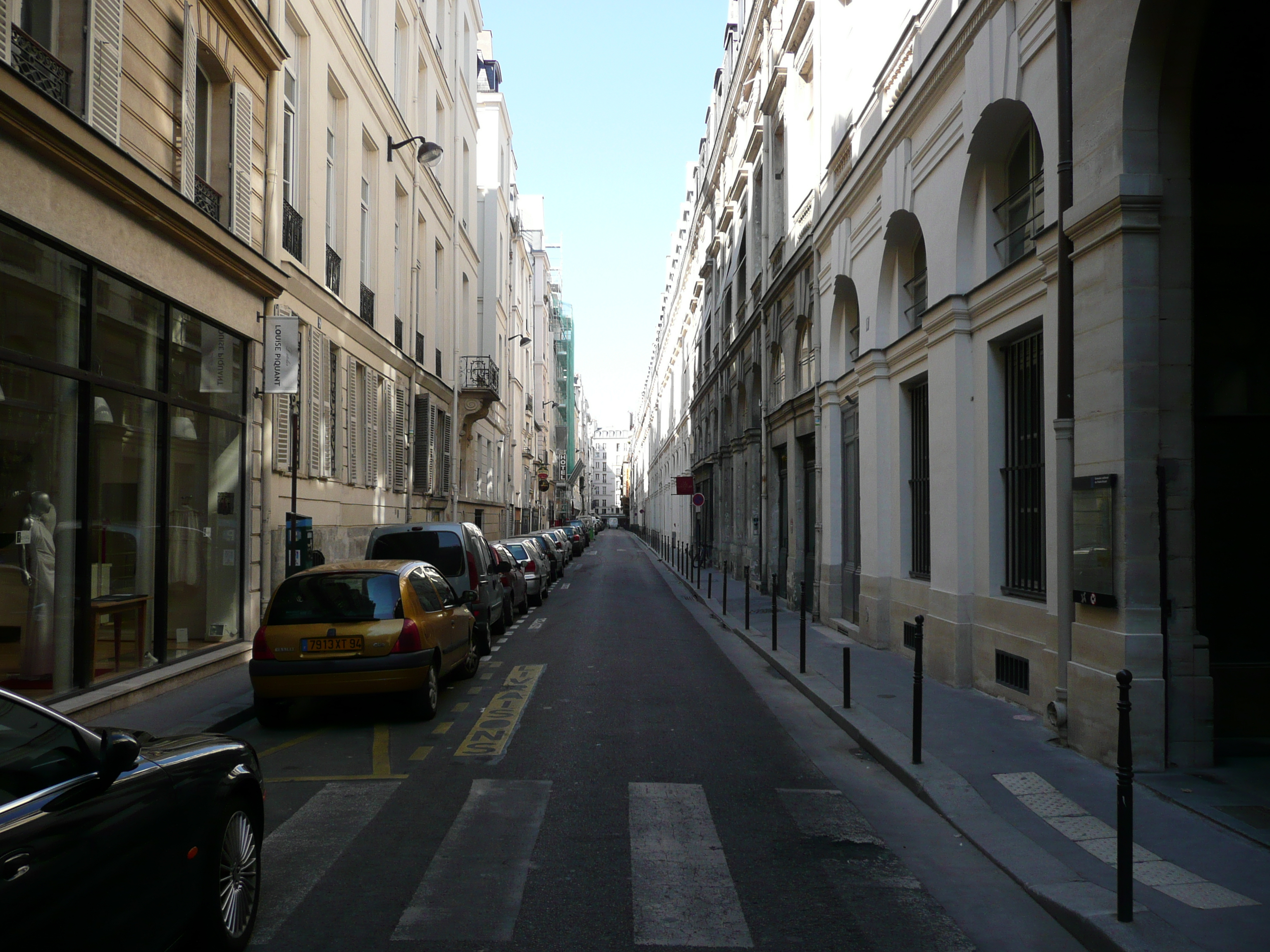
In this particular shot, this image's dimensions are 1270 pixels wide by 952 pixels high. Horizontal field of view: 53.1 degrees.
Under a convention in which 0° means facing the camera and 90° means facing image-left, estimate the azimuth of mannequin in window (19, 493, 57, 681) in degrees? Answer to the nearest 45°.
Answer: approximately 315°

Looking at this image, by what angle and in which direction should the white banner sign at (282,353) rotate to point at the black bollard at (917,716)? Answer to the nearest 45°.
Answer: approximately 45° to its left

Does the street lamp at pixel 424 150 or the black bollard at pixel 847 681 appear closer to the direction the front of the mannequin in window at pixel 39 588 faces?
the black bollard

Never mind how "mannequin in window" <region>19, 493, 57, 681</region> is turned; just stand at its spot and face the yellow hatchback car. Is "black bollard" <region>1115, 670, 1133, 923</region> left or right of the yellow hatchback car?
right

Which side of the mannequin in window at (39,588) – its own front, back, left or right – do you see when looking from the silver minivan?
left

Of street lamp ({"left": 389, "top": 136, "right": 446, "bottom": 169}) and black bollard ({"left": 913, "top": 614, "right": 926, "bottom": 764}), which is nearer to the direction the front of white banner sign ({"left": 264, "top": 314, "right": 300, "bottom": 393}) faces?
the black bollard

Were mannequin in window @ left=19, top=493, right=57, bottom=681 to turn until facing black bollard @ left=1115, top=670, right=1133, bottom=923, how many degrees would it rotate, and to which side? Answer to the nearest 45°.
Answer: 0° — it already faces it

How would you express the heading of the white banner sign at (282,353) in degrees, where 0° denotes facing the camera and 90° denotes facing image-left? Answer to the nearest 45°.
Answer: approximately 0°

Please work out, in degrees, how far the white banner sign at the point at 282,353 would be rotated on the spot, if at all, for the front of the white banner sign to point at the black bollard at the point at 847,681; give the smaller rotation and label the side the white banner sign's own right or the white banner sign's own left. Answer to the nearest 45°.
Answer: approximately 45° to the white banner sign's own left

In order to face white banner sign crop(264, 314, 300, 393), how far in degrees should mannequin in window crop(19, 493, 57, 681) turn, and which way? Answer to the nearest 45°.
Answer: approximately 90° to its left

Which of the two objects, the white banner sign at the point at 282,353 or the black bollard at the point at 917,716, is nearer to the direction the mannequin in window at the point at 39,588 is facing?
the black bollard

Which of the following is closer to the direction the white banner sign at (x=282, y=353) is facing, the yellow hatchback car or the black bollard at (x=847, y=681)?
the yellow hatchback car
